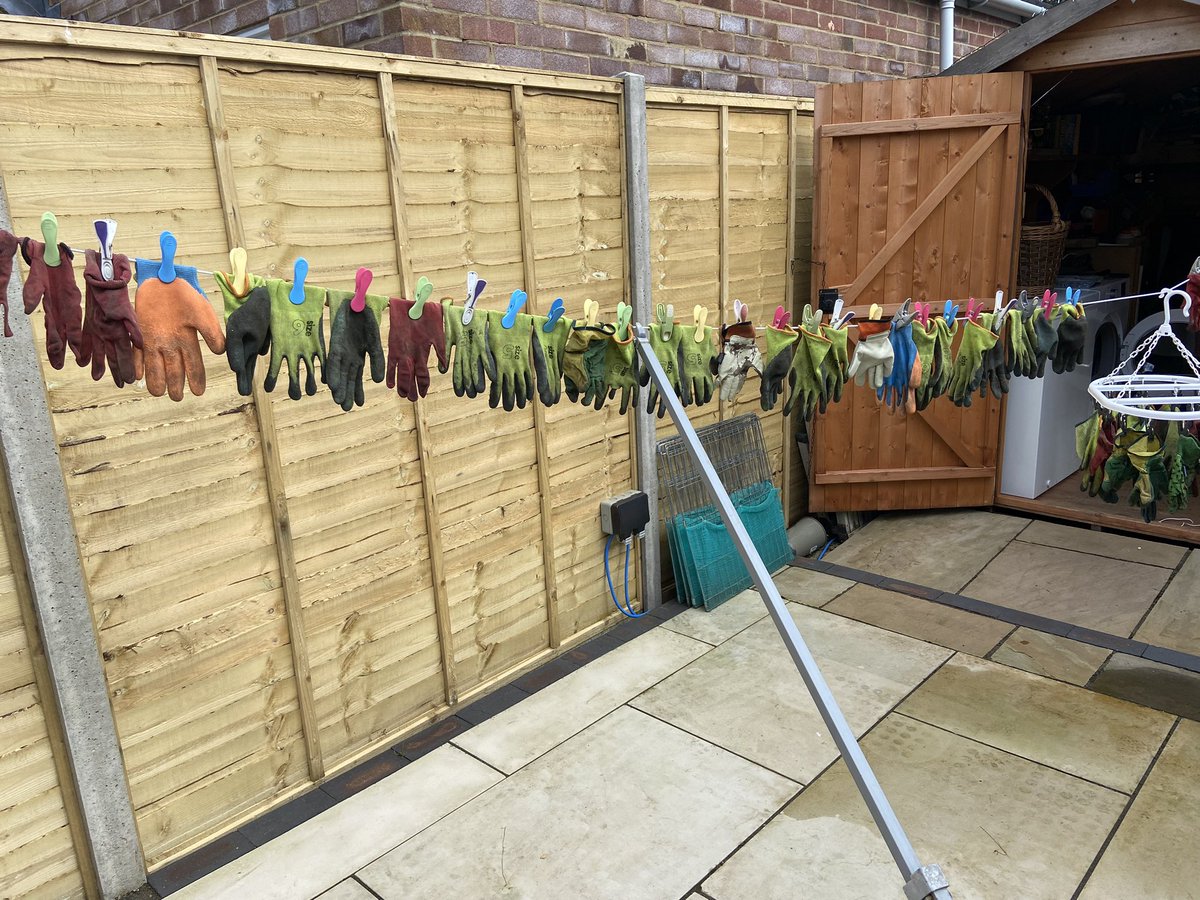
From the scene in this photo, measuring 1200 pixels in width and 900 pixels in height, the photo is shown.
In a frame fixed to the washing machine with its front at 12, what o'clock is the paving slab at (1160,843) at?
The paving slab is roughly at 1 o'clock from the washing machine.

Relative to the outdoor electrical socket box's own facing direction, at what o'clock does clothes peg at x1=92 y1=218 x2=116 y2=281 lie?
The clothes peg is roughly at 2 o'clock from the outdoor electrical socket box.

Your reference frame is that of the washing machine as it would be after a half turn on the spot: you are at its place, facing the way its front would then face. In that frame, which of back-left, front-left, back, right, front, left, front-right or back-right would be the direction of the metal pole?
back-left

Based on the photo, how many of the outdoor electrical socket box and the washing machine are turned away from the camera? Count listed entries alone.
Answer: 0

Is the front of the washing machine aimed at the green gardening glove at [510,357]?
no

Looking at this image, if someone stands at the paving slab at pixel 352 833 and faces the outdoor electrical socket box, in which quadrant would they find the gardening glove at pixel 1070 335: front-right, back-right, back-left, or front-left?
front-right

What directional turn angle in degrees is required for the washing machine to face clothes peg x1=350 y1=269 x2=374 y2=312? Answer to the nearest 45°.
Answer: approximately 45° to its right

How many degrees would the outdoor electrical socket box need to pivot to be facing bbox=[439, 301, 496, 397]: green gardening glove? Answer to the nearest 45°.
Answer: approximately 45° to its right

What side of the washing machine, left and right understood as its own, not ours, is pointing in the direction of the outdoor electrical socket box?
right

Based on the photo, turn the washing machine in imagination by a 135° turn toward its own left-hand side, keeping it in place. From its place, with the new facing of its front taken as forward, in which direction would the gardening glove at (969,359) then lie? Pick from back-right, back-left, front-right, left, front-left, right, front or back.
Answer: back

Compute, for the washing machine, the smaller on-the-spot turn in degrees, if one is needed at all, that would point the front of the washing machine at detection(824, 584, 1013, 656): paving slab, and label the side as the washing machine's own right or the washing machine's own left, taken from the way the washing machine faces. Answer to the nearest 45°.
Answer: approximately 45° to the washing machine's own right

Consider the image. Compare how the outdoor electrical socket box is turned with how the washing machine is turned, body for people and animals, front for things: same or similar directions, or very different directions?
same or similar directions

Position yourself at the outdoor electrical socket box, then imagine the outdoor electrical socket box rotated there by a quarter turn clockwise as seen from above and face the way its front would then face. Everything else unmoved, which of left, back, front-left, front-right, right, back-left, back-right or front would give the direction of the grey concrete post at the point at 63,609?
front

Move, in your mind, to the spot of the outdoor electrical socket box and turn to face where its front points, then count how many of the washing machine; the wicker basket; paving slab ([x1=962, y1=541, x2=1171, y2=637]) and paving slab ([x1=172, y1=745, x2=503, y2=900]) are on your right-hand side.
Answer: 1

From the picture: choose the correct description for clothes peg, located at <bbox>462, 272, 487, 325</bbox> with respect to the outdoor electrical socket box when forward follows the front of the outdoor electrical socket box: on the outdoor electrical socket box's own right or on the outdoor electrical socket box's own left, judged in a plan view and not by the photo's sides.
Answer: on the outdoor electrical socket box's own right

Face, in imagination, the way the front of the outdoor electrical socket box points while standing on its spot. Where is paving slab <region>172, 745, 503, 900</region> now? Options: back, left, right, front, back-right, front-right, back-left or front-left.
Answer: right

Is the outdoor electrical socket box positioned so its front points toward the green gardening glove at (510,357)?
no

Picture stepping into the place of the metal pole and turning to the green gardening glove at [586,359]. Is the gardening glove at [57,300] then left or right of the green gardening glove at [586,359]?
left
